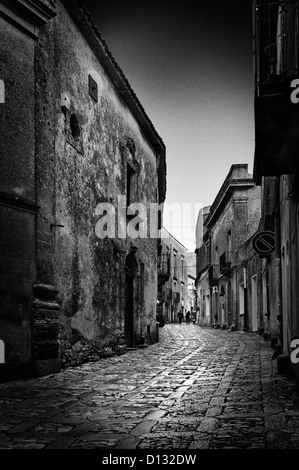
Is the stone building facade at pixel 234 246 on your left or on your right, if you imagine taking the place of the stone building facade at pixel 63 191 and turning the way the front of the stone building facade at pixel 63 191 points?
on your left

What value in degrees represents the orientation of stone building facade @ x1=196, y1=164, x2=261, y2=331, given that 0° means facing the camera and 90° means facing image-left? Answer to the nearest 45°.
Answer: approximately 45°

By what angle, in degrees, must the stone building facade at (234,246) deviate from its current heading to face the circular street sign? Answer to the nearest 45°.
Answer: approximately 45° to its left
